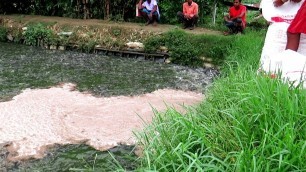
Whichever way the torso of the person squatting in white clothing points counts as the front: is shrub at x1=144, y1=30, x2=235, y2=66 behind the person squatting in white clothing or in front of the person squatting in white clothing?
in front

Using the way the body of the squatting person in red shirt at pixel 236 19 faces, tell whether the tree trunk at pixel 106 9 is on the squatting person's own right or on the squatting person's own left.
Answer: on the squatting person's own right

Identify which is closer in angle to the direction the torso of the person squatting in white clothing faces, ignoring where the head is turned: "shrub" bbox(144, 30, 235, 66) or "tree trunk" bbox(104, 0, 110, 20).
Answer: the shrub

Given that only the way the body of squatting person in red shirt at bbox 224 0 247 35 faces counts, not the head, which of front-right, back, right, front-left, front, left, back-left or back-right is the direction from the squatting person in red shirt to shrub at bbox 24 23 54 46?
front-right

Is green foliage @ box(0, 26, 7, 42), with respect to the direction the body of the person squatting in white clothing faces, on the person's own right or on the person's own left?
on the person's own right
